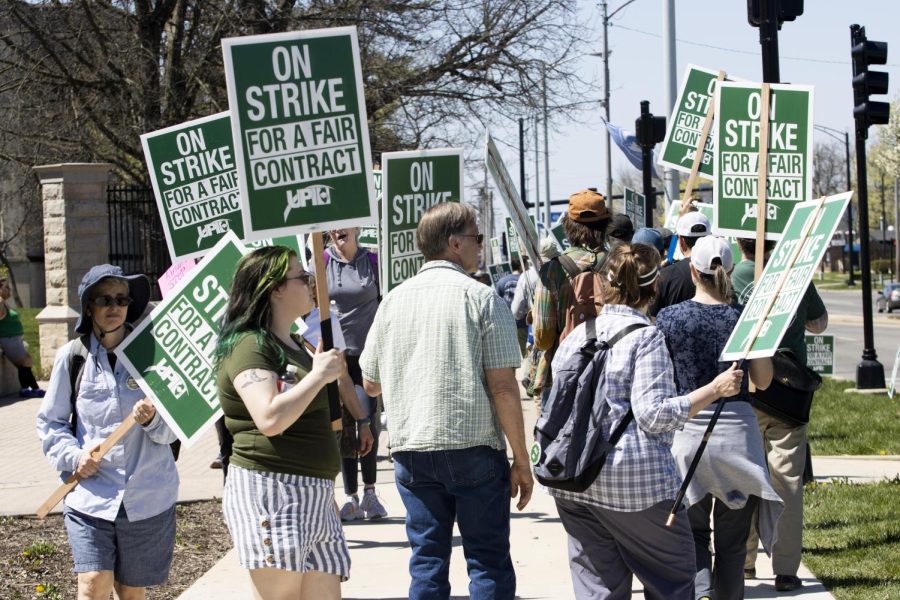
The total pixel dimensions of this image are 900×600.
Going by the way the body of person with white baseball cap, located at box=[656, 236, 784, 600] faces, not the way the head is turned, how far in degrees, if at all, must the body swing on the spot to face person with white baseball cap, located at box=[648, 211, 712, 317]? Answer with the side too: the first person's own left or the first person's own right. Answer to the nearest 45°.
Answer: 0° — they already face them

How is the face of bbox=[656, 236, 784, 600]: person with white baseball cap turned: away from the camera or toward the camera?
away from the camera

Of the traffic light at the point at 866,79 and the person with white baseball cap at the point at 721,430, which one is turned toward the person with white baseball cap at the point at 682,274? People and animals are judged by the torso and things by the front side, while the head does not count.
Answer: the person with white baseball cap at the point at 721,430

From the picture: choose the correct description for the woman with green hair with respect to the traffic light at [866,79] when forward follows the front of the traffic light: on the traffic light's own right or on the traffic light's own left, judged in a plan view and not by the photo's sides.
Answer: on the traffic light's own right

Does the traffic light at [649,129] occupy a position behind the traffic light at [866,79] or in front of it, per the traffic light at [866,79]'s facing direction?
behind

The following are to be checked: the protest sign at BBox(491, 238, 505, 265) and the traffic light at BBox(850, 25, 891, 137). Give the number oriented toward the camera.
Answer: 1

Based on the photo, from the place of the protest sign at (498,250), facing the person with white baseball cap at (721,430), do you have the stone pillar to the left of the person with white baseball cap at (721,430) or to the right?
right

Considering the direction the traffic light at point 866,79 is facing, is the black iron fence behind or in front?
behind

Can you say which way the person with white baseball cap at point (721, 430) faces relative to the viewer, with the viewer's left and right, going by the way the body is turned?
facing away from the viewer
